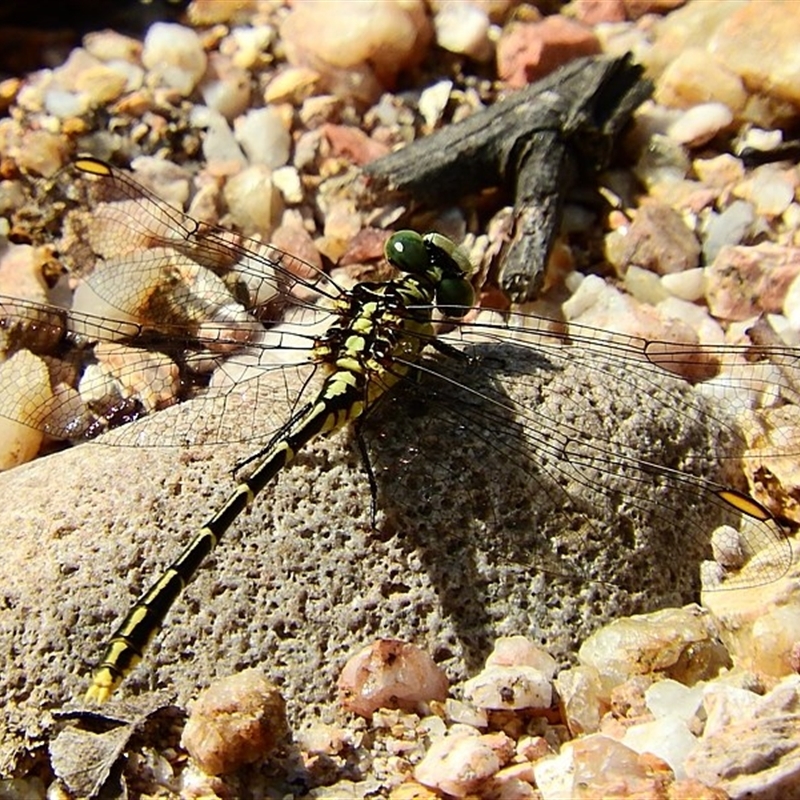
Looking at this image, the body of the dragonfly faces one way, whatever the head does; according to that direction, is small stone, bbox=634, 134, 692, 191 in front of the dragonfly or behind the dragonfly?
in front

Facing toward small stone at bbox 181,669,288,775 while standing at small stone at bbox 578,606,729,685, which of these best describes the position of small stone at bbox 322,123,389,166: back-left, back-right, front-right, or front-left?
front-right

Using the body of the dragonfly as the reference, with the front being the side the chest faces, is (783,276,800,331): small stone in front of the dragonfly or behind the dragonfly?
in front

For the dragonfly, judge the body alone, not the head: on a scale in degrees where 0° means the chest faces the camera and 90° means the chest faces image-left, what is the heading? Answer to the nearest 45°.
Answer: approximately 225°
